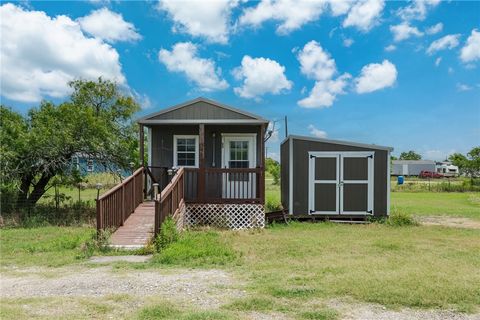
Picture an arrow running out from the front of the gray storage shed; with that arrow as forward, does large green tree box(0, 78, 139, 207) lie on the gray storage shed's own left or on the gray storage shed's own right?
on the gray storage shed's own right

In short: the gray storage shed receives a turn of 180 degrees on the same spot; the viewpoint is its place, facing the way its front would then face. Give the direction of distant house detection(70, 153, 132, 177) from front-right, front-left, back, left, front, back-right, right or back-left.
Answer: left

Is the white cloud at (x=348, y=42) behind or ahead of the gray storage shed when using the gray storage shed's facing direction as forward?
behind

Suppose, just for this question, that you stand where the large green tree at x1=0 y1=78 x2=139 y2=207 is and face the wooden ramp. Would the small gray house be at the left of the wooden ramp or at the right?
left

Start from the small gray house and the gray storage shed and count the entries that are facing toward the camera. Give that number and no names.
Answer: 2

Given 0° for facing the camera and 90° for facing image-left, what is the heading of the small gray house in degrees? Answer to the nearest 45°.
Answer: approximately 0°

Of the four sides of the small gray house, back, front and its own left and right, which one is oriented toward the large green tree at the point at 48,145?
right

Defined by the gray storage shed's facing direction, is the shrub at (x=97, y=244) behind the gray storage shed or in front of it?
in front
